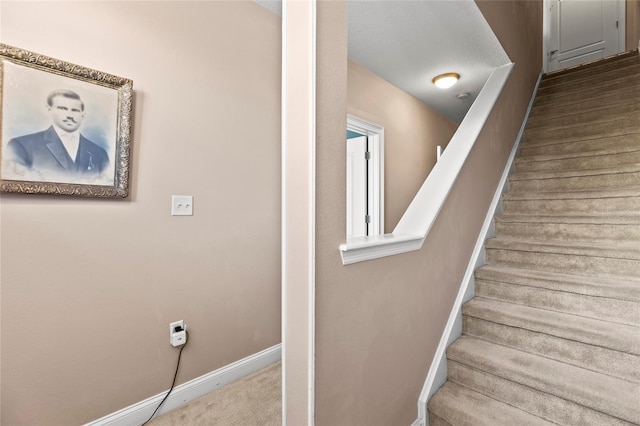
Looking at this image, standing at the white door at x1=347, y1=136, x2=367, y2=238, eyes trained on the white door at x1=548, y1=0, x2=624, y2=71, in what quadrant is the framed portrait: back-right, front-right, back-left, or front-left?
back-right

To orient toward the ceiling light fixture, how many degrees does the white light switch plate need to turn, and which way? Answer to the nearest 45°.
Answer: approximately 90° to its left

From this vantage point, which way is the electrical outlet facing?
toward the camera

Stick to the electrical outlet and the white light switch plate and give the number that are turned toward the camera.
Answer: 2

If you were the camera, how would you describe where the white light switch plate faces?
facing the viewer

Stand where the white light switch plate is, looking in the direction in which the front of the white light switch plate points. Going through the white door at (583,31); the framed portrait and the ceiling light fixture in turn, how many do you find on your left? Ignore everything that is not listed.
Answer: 2

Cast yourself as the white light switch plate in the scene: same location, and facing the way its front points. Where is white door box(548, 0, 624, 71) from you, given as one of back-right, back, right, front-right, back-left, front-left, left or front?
left
